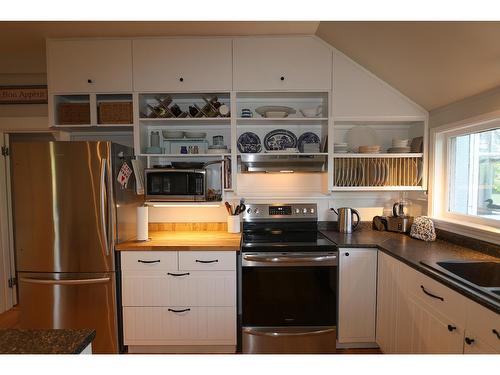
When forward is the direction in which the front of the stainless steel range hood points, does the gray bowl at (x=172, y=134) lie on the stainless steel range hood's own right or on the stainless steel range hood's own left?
on the stainless steel range hood's own right

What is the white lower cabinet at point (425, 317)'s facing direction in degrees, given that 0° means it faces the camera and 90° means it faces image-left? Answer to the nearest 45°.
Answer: approximately 45°

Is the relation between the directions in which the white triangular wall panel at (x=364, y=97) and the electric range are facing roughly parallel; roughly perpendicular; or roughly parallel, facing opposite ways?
roughly parallel

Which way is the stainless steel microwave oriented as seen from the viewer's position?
toward the camera

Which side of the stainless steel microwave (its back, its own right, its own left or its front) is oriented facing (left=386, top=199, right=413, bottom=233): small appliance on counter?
left

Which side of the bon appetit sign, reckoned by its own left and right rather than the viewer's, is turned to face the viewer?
front

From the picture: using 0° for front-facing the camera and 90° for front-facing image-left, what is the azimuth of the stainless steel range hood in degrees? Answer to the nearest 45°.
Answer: approximately 0°

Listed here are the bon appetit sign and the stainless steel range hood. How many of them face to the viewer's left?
0

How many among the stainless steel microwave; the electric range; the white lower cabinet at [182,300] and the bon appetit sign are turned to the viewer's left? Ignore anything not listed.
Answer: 0

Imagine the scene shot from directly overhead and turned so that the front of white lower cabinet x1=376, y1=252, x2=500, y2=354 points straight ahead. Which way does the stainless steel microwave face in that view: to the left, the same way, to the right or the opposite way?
to the left
